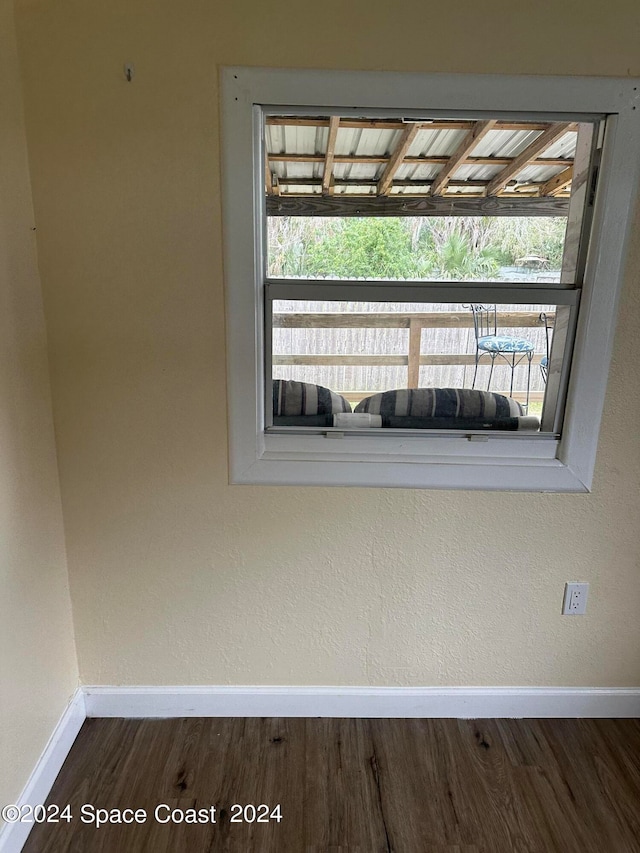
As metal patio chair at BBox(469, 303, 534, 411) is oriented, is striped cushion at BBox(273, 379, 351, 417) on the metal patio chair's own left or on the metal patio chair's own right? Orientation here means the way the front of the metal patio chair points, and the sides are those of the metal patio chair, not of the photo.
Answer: on the metal patio chair's own right

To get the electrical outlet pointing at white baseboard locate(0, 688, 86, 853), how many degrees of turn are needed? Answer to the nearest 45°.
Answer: approximately 45° to its right

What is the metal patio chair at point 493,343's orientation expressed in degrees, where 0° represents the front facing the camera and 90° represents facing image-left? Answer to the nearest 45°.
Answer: approximately 315°

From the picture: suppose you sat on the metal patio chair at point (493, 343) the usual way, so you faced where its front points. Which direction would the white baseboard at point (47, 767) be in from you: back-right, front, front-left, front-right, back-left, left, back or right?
right

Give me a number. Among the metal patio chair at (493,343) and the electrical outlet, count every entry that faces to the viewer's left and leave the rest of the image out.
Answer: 0

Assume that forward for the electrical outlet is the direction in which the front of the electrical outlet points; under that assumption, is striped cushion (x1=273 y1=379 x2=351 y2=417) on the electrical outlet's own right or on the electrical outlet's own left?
on the electrical outlet's own right

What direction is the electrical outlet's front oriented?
toward the camera
